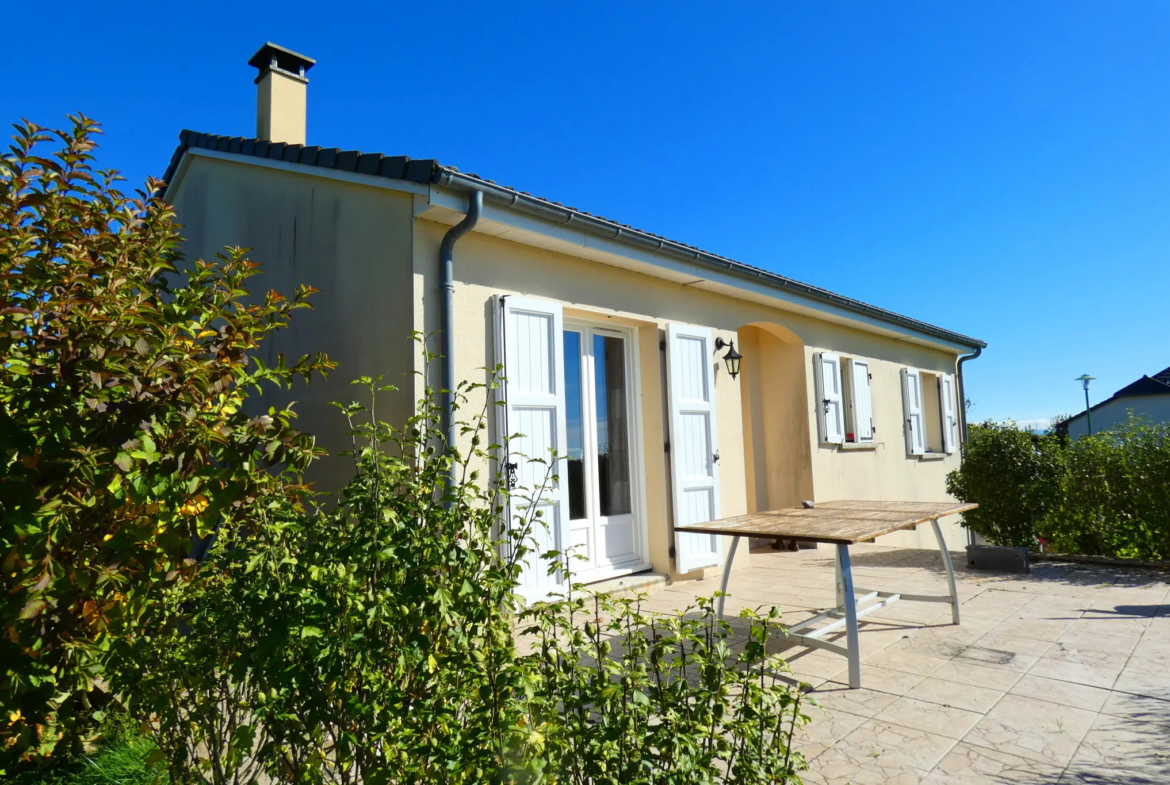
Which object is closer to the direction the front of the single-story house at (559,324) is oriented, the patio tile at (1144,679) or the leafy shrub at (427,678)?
the patio tile

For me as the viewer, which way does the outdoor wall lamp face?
facing the viewer and to the right of the viewer

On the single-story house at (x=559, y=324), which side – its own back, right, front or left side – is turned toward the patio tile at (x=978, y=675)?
front

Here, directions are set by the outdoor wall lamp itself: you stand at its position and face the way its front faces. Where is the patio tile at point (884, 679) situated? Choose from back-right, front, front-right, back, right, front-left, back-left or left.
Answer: front-right

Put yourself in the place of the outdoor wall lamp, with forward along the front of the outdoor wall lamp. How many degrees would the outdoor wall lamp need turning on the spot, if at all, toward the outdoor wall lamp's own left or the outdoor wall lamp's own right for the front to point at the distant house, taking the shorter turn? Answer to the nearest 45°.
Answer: approximately 90° to the outdoor wall lamp's own left

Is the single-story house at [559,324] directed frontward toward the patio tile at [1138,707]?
yes

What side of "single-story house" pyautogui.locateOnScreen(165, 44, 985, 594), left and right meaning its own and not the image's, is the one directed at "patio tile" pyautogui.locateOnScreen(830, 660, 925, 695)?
front

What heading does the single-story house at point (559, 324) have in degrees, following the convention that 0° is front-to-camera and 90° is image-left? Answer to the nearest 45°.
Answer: approximately 315°

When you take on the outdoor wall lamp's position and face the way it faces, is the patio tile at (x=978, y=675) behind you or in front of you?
in front

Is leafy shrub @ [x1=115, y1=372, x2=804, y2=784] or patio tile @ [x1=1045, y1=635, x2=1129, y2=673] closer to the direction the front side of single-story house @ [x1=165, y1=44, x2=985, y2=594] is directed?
the patio tile

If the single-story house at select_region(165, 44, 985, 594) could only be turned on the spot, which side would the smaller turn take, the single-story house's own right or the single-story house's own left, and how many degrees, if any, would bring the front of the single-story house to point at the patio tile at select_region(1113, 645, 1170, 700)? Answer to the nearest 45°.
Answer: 0° — it already faces it

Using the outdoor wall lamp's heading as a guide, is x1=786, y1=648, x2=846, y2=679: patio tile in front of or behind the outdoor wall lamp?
in front

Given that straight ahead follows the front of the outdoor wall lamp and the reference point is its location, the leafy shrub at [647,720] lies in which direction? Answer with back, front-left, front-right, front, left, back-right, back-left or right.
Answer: front-right

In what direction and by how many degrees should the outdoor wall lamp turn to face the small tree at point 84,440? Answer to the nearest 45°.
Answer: approximately 45° to its right

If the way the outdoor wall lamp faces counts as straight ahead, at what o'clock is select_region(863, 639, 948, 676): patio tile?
The patio tile is roughly at 1 o'clock from the outdoor wall lamp.
